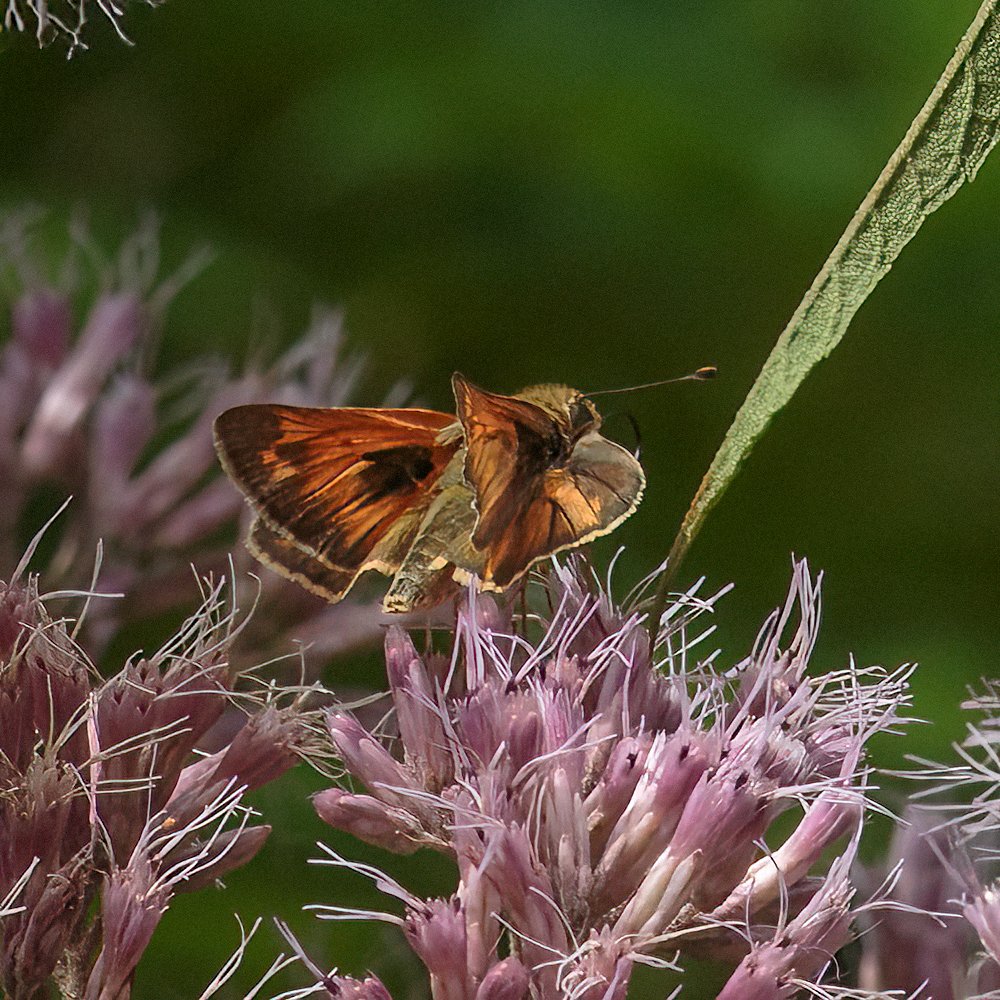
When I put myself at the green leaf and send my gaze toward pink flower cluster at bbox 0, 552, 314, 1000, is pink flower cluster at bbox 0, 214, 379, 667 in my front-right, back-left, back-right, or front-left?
front-right

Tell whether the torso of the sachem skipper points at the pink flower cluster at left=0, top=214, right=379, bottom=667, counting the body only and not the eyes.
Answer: no

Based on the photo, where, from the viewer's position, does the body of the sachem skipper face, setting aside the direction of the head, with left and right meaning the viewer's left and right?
facing away from the viewer and to the right of the viewer
